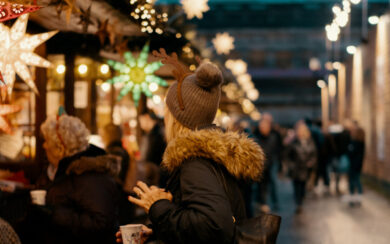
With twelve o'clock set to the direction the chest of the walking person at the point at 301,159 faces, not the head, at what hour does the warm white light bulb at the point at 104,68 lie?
The warm white light bulb is roughly at 1 o'clock from the walking person.

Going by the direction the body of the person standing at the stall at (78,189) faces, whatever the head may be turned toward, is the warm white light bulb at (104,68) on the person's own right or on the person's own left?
on the person's own right

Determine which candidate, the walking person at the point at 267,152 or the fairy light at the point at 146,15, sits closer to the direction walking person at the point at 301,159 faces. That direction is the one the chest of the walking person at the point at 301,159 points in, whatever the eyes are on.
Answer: the fairy light

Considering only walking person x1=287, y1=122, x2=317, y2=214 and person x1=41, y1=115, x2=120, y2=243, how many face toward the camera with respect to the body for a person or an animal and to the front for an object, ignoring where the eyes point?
1

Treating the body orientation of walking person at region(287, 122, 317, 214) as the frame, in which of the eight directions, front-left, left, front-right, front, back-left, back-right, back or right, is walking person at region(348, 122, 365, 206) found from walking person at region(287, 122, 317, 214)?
back-left

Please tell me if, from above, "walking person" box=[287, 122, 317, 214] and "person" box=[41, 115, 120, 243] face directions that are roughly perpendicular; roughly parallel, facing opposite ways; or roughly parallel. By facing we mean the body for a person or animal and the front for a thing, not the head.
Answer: roughly perpendicular
